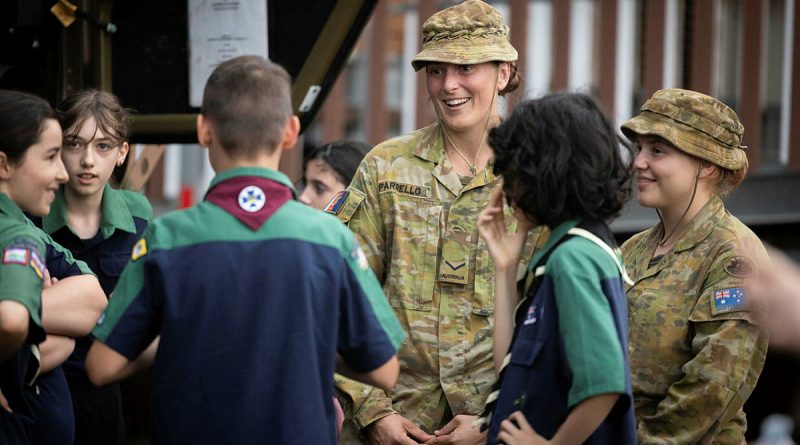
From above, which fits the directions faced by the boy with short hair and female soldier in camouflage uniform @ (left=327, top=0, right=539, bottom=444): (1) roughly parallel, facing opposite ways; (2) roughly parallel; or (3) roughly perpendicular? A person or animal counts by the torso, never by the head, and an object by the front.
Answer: roughly parallel, facing opposite ways

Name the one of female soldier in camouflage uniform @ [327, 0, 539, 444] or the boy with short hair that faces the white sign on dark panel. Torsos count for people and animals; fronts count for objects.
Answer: the boy with short hair

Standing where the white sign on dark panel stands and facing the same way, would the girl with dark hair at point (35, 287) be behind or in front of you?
in front

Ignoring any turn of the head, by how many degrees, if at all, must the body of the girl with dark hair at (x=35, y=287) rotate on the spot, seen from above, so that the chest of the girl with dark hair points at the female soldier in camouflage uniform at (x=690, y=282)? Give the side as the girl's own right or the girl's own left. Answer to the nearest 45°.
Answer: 0° — they already face them

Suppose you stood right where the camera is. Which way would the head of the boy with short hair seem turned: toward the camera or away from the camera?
away from the camera

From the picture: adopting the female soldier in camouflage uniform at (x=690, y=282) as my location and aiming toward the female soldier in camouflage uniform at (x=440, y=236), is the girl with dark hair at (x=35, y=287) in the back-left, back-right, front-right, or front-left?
front-left

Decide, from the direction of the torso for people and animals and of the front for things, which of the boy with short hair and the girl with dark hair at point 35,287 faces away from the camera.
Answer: the boy with short hair

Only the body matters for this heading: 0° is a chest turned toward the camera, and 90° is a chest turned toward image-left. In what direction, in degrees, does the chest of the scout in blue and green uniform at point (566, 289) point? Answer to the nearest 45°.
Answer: approximately 90°

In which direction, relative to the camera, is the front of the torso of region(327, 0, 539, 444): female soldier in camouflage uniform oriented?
toward the camera

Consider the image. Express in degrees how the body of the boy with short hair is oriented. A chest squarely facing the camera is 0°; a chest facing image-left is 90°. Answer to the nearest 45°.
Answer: approximately 180°

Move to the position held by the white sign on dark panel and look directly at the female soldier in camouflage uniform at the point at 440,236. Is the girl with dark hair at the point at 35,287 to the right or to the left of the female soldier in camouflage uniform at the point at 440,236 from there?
right
